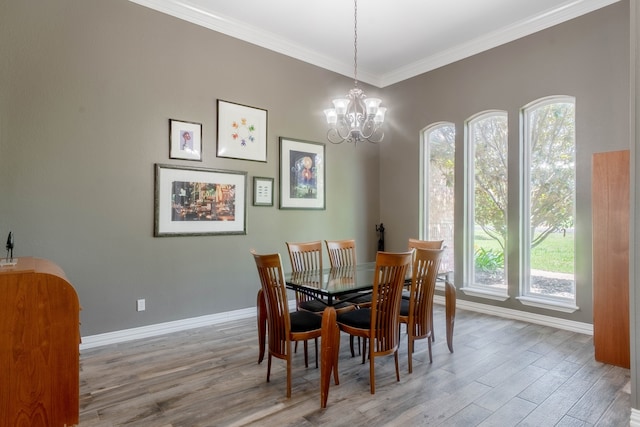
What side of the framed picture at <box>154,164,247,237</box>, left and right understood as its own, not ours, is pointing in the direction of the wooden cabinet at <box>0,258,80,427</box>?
right

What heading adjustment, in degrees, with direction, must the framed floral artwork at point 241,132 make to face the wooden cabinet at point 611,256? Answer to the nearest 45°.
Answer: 0° — it already faces it

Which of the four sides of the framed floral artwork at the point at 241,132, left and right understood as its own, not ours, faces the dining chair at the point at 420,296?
front

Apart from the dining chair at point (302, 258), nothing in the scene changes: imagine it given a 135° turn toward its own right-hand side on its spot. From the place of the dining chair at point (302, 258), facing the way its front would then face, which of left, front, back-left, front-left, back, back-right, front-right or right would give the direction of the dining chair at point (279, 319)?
left

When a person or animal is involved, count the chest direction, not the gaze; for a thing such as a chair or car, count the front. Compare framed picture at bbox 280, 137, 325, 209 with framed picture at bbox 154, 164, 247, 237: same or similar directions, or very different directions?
same or similar directions

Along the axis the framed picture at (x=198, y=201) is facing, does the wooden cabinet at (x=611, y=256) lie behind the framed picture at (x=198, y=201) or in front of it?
in front

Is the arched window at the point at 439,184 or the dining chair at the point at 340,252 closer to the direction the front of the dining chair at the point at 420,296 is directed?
the dining chair

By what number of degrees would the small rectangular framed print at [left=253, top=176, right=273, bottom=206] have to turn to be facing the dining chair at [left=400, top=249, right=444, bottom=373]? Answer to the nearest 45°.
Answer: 0° — it already faces it

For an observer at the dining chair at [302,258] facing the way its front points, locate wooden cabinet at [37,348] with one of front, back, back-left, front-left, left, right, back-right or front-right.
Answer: right

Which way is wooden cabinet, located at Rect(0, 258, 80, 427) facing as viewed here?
to the viewer's right

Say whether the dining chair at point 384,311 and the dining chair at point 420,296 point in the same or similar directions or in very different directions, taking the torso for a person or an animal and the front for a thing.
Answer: same or similar directions

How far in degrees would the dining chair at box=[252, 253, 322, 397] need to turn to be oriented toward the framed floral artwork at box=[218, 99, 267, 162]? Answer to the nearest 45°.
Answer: approximately 45° to its left

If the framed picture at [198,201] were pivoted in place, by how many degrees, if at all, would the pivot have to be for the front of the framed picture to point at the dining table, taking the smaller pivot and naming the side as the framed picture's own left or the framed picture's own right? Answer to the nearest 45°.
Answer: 0° — it already faces it

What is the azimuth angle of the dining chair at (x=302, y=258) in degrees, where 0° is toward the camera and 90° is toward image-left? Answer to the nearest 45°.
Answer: approximately 315°

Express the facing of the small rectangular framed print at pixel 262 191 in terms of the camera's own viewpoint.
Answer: facing the viewer and to the right of the viewer

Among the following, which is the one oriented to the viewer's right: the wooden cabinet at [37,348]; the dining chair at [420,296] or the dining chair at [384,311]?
the wooden cabinet

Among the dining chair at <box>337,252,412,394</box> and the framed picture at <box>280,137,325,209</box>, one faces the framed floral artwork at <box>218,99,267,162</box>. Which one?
the dining chair

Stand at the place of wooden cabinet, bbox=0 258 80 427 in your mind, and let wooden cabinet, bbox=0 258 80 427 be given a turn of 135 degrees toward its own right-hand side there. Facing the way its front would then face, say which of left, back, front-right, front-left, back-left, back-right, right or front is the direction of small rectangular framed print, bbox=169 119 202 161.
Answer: back

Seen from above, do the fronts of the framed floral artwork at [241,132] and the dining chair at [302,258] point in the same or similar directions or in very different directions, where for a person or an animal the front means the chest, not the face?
same or similar directions

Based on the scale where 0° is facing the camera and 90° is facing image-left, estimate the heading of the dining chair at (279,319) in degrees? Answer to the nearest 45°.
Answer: approximately 225°
